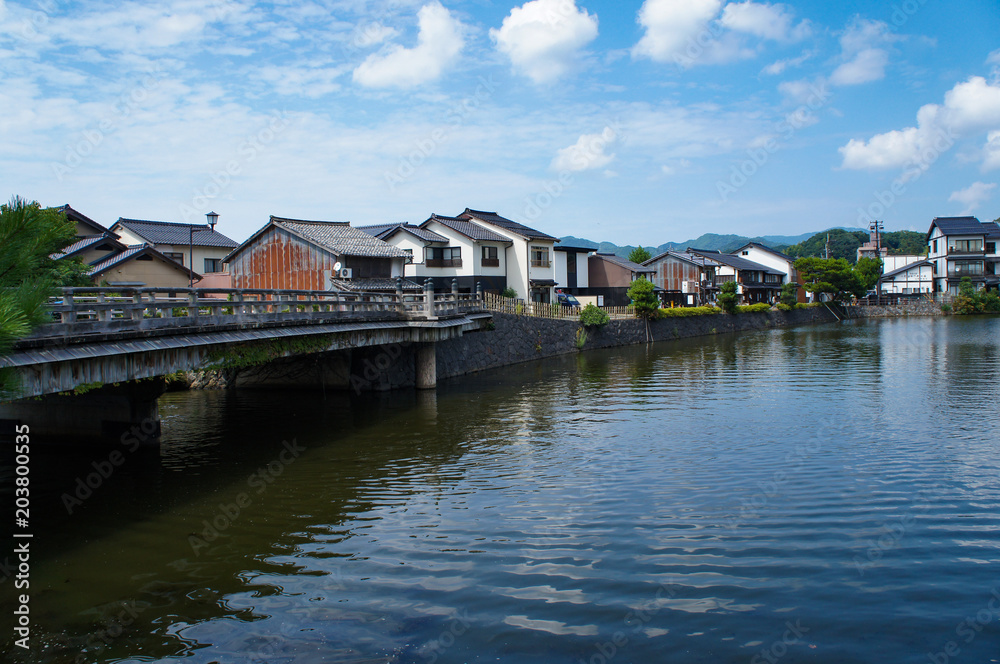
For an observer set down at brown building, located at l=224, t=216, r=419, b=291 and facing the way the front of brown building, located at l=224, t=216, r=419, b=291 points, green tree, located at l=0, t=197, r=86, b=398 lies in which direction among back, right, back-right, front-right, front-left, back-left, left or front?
front-right

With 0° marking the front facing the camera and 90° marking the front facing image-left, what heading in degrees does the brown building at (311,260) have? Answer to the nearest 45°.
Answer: approximately 315°
